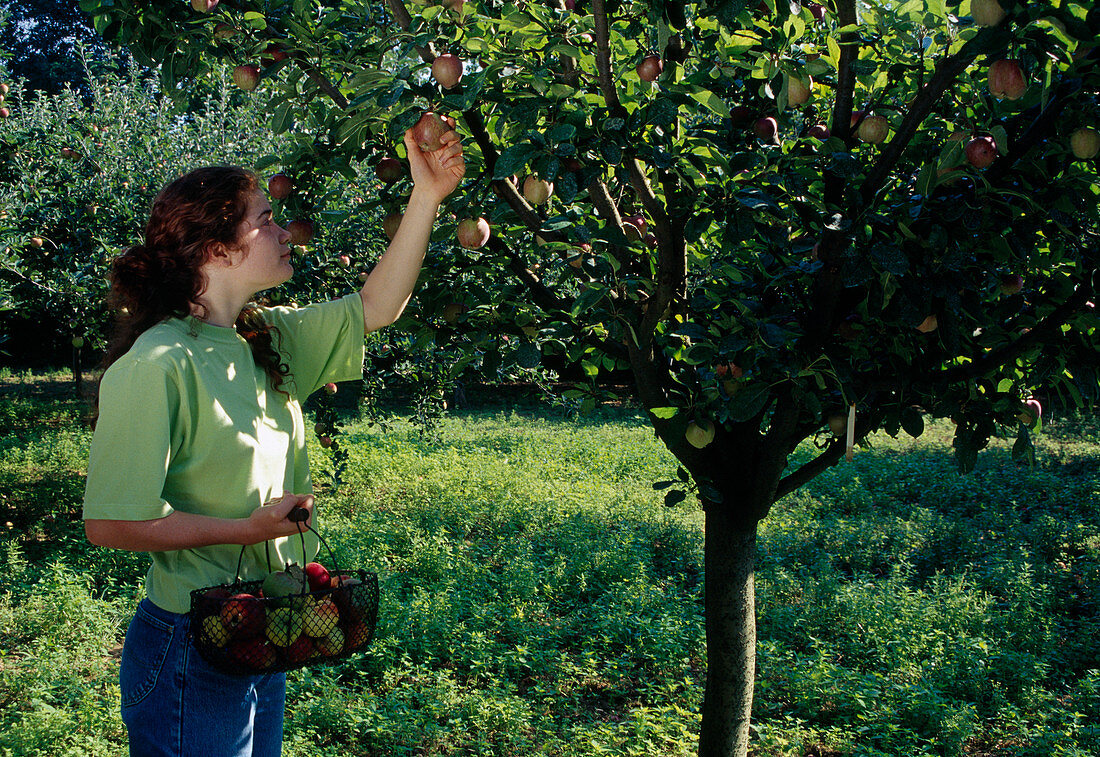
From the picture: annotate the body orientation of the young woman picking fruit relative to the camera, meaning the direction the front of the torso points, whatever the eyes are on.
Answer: to the viewer's right
